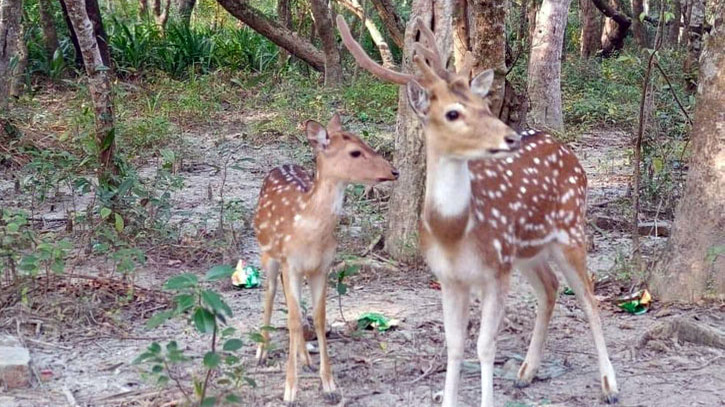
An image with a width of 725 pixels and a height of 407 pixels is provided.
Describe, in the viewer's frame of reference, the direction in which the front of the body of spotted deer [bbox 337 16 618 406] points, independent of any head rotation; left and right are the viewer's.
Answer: facing the viewer and to the left of the viewer

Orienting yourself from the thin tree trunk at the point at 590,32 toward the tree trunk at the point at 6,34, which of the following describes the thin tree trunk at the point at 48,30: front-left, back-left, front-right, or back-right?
front-right

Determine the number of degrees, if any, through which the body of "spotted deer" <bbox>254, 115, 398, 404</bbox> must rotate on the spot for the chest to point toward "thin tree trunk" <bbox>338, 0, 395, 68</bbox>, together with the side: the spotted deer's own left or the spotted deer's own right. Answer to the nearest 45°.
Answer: approximately 135° to the spotted deer's own left

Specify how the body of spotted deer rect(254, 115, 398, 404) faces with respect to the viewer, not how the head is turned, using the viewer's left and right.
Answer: facing the viewer and to the right of the viewer

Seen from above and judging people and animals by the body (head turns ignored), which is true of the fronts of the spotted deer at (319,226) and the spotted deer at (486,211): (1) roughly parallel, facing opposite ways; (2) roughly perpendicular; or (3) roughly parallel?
roughly perpendicular

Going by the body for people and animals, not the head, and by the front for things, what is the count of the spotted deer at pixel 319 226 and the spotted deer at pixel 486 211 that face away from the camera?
0

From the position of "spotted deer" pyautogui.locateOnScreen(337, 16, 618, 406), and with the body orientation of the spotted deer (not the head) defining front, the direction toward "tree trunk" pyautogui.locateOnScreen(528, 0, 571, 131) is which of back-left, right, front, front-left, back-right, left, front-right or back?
back-right

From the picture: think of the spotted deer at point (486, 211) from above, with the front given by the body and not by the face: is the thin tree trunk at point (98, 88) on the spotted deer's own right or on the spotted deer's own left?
on the spotted deer's own right

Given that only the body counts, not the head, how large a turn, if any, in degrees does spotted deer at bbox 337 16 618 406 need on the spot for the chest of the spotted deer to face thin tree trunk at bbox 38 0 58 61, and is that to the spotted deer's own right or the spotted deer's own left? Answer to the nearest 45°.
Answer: approximately 90° to the spotted deer's own right

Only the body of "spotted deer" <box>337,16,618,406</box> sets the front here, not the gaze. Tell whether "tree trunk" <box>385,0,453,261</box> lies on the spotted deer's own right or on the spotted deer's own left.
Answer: on the spotted deer's own right

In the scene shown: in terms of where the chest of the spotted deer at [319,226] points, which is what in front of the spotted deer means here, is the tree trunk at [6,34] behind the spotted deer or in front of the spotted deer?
behind

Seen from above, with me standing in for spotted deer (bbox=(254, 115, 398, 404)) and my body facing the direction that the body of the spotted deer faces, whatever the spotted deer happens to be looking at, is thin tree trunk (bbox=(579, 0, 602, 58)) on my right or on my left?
on my left

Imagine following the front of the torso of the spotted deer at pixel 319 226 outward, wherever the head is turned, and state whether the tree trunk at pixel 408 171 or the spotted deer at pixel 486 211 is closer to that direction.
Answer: the spotted deer

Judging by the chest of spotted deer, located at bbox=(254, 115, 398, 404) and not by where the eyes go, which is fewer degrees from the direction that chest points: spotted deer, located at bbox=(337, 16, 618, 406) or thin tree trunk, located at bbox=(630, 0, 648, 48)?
the spotted deer

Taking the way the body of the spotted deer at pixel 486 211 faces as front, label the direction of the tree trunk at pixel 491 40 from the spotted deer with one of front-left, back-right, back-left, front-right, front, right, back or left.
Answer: back-right
